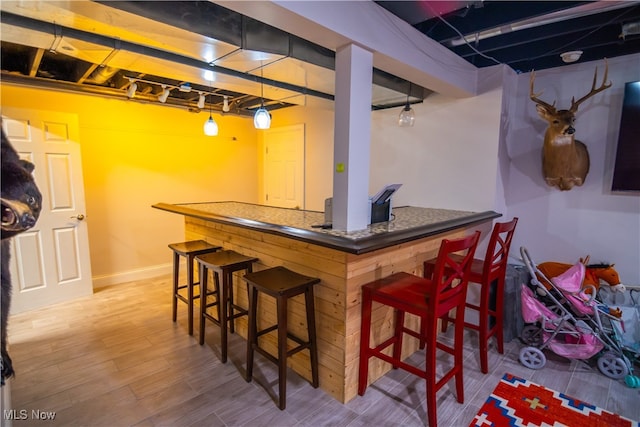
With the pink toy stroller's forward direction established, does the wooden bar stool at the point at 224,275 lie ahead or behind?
behind

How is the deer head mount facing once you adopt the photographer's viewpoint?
facing the viewer and to the right of the viewer

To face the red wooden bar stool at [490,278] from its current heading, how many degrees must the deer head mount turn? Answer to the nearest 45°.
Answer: approximately 45° to its right

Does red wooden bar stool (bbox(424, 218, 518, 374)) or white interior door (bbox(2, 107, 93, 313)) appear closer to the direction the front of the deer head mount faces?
the red wooden bar stool

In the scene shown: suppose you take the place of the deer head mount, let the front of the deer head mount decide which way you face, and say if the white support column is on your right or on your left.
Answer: on your right

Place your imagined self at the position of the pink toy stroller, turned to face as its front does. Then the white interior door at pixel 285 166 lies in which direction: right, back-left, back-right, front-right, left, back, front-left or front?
back

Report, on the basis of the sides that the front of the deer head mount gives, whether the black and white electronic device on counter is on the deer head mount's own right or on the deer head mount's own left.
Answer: on the deer head mount's own right

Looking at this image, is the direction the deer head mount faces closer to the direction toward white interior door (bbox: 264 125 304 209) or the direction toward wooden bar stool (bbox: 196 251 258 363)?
the wooden bar stool

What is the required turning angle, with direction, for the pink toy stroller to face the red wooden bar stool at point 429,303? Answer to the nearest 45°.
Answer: approximately 135° to its right

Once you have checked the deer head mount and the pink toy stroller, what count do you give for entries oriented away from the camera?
0

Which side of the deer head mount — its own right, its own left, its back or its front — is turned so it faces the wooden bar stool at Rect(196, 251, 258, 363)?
right

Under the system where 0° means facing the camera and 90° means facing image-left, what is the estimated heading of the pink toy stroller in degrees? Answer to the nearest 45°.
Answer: approximately 270°
